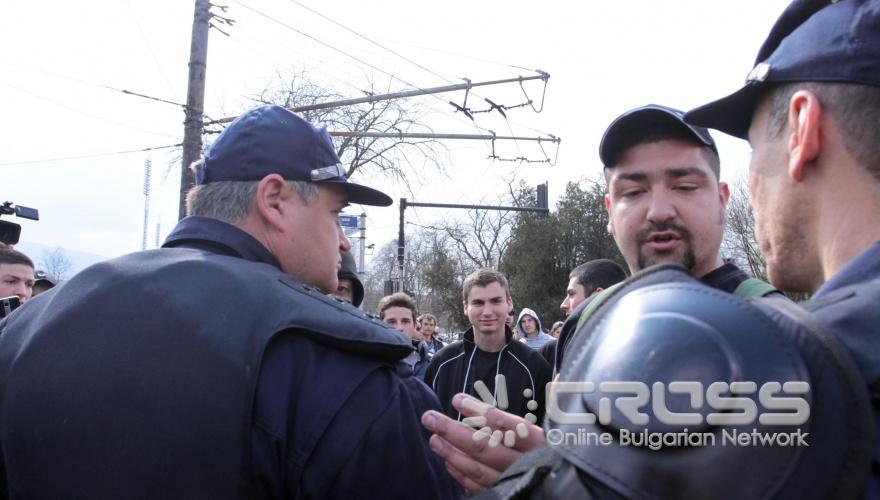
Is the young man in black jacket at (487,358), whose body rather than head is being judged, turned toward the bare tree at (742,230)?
no

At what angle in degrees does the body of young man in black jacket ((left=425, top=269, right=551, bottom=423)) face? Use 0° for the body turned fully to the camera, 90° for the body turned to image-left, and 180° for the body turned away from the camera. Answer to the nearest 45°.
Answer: approximately 0°

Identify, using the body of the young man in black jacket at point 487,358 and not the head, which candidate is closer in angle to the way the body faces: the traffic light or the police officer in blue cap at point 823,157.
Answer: the police officer in blue cap

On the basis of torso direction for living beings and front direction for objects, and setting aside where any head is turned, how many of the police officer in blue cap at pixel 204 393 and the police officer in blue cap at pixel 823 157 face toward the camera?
0

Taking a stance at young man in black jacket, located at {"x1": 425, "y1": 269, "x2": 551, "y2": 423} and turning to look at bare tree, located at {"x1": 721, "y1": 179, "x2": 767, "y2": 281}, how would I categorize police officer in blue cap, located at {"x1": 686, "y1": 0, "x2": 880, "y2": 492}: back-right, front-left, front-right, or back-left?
back-right

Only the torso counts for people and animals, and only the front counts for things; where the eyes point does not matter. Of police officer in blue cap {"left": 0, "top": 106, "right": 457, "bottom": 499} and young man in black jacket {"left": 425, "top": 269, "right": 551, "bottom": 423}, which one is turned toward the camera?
the young man in black jacket

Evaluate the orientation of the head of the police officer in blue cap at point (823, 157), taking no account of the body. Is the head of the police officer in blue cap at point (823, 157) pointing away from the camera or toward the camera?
away from the camera

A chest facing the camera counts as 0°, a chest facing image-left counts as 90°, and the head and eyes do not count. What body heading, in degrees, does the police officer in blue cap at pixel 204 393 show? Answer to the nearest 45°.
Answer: approximately 225°

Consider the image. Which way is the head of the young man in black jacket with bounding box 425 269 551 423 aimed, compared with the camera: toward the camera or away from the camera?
toward the camera

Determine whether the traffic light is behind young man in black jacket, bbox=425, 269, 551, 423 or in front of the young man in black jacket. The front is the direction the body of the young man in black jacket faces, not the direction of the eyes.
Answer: behind

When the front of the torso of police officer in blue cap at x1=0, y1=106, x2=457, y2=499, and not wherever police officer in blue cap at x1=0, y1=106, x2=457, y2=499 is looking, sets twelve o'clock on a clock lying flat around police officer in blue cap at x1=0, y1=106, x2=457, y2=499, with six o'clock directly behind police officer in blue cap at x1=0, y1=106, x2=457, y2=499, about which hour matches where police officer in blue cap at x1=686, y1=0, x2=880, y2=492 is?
police officer in blue cap at x1=686, y1=0, x2=880, y2=492 is roughly at 3 o'clock from police officer in blue cap at x1=0, y1=106, x2=457, y2=499.

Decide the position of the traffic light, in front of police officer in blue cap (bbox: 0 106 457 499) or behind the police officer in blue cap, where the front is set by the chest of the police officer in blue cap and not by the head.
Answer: in front

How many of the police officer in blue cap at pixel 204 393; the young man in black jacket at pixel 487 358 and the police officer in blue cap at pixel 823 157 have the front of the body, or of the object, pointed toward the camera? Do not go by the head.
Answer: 1

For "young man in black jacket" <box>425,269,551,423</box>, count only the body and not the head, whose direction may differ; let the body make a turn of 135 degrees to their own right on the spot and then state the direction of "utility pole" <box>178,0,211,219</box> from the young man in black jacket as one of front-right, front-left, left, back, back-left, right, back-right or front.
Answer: front

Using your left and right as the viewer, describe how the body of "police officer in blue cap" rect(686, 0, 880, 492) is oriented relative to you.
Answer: facing away from the viewer and to the left of the viewer

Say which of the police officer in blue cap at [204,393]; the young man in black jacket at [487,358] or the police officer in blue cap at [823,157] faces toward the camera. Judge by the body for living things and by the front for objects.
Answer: the young man in black jacket

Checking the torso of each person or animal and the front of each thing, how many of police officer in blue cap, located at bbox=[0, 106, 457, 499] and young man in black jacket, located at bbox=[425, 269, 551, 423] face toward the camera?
1

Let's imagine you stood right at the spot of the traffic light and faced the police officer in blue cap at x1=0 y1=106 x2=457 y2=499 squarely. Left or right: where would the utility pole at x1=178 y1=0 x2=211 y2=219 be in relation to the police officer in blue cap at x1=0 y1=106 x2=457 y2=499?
right

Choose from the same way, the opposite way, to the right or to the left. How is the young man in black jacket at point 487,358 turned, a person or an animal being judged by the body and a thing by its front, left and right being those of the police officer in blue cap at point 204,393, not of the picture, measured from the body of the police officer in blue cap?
the opposite way

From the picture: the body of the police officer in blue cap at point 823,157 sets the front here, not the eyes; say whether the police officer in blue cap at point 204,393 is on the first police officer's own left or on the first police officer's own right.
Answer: on the first police officer's own left
